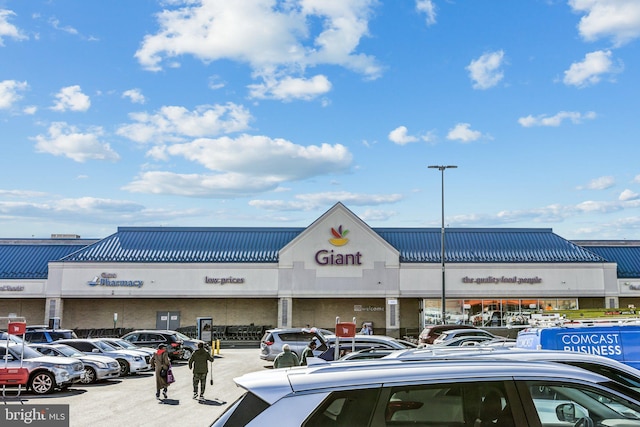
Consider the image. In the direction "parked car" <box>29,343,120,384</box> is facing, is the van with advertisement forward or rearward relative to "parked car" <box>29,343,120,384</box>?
forward

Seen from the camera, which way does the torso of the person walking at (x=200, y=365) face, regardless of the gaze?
away from the camera

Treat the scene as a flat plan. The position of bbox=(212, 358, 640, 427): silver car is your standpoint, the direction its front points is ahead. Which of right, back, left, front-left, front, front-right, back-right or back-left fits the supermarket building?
left

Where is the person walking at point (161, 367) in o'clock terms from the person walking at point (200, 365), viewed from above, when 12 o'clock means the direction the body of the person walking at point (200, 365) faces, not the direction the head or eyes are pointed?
the person walking at point (161, 367) is roughly at 9 o'clock from the person walking at point (200, 365).

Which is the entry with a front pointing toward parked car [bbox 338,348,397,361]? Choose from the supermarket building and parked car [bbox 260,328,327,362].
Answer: the supermarket building

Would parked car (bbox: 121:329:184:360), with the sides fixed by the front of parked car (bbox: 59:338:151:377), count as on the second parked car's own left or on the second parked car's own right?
on the second parked car's own left

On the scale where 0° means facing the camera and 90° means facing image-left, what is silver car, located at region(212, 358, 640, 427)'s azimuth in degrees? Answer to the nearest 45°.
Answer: approximately 270°

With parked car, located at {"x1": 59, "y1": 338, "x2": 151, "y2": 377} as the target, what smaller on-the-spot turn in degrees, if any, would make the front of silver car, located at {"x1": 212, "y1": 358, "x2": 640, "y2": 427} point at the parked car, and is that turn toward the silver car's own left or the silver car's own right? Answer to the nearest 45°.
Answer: approximately 135° to the silver car's own left

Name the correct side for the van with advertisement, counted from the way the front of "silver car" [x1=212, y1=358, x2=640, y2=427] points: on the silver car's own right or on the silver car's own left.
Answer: on the silver car's own left

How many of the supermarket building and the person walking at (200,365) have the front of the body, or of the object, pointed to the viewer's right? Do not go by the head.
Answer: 0

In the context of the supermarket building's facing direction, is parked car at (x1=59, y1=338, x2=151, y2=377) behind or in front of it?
in front
